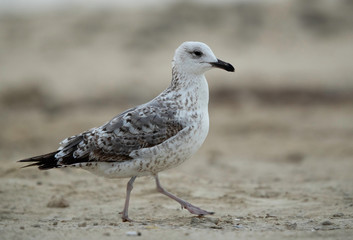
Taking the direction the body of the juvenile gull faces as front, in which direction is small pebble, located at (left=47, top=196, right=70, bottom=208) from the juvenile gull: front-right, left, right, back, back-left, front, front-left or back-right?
back-left

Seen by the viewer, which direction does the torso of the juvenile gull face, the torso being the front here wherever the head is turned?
to the viewer's right
